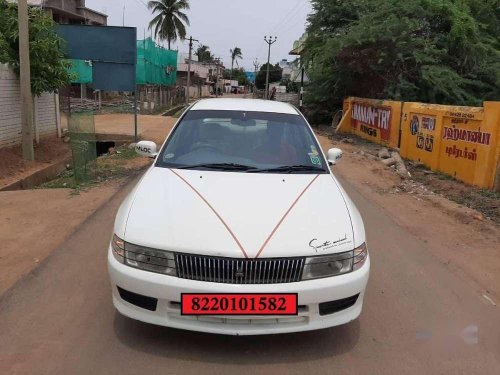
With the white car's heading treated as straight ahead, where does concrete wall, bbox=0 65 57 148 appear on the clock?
The concrete wall is roughly at 5 o'clock from the white car.

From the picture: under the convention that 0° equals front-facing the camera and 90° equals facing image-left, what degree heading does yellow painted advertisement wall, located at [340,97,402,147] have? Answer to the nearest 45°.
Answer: approximately 45°

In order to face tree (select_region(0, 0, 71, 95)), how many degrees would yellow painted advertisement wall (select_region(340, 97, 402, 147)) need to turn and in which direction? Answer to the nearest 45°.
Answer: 0° — it already faces it

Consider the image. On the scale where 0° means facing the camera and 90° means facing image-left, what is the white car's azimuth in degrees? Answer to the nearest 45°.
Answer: approximately 0°

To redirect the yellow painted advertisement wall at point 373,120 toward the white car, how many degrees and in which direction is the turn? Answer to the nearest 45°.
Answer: approximately 45° to its left

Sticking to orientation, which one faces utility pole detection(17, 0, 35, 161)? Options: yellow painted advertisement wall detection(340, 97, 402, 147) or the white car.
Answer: the yellow painted advertisement wall

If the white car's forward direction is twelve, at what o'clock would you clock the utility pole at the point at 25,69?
The utility pole is roughly at 5 o'clock from the white car.

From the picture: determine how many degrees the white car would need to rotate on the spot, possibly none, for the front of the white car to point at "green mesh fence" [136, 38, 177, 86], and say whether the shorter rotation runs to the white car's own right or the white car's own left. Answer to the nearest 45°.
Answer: approximately 180°

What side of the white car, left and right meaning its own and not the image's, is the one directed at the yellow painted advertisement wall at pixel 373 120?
back

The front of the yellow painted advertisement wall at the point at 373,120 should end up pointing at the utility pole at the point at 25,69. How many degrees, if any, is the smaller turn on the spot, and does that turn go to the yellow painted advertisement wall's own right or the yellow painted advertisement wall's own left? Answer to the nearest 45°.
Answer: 0° — it already faces it
